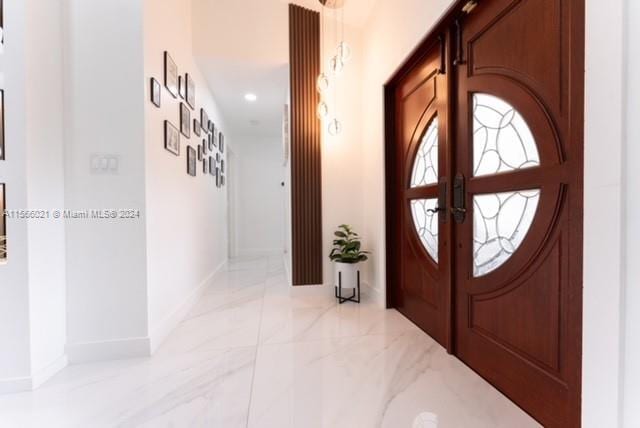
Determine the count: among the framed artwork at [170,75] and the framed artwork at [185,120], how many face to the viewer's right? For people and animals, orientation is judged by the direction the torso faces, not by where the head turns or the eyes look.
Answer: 2

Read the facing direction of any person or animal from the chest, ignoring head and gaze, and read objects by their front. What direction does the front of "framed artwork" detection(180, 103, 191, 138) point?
to the viewer's right

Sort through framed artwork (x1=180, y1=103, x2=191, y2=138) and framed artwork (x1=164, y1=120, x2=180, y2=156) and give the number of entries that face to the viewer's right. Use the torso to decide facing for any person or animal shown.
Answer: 2

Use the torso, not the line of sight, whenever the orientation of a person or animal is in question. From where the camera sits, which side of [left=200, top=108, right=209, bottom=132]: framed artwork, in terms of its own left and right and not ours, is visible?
right

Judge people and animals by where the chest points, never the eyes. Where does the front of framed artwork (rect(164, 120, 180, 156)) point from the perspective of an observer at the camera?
facing to the right of the viewer

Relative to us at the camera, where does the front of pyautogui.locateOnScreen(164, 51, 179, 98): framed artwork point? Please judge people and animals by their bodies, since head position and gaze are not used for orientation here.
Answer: facing to the right of the viewer

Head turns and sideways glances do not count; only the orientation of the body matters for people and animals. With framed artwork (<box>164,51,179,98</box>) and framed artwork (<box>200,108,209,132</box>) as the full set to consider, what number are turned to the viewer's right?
2

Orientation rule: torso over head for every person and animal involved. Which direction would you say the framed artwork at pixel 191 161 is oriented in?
to the viewer's right
